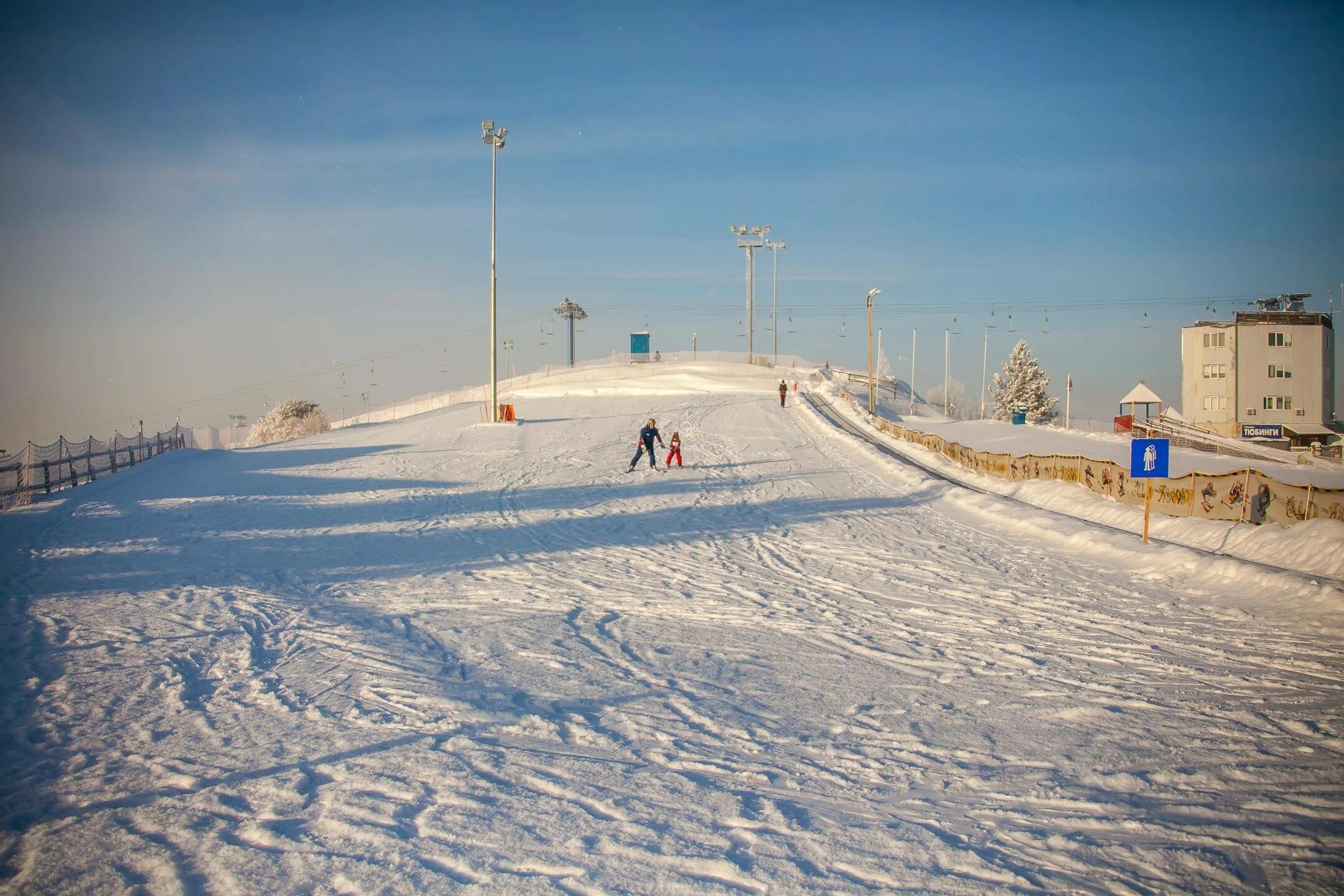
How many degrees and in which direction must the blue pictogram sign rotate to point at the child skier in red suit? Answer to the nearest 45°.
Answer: approximately 135° to its right

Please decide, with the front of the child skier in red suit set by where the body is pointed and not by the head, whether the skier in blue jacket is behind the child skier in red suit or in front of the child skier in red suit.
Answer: in front

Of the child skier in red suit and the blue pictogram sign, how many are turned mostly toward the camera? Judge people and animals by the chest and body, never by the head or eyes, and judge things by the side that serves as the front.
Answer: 2

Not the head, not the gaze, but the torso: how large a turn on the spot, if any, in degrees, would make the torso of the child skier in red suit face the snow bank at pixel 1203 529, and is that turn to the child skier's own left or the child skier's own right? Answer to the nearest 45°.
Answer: approximately 45° to the child skier's own left

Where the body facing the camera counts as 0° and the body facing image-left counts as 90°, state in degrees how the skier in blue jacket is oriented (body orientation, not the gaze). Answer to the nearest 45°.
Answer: approximately 0°

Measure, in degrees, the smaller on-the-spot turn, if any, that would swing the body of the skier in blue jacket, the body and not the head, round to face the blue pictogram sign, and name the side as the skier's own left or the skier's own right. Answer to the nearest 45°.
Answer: approximately 45° to the skier's own left

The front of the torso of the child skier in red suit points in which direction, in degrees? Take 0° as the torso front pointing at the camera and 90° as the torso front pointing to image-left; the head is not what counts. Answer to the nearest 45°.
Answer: approximately 0°

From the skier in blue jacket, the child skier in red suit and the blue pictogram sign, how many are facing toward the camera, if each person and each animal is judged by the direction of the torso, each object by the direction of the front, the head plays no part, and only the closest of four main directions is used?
3
